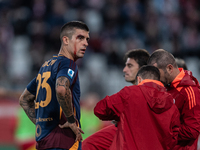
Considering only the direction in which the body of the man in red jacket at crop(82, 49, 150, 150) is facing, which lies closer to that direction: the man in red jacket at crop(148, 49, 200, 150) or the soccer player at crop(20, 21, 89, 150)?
the soccer player

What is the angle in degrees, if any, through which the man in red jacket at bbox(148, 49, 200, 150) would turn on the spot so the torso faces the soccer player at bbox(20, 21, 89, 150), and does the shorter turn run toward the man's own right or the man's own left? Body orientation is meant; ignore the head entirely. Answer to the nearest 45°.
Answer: approximately 45° to the man's own left

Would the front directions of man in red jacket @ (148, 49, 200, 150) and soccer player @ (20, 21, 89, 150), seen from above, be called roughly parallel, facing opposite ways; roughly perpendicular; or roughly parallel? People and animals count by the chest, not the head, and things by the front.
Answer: roughly perpendicular

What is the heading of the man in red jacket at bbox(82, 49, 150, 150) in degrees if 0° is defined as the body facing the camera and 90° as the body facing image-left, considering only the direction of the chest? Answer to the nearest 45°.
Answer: approximately 90°

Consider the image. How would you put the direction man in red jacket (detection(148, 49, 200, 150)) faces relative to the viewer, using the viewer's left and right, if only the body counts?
facing to the left of the viewer
